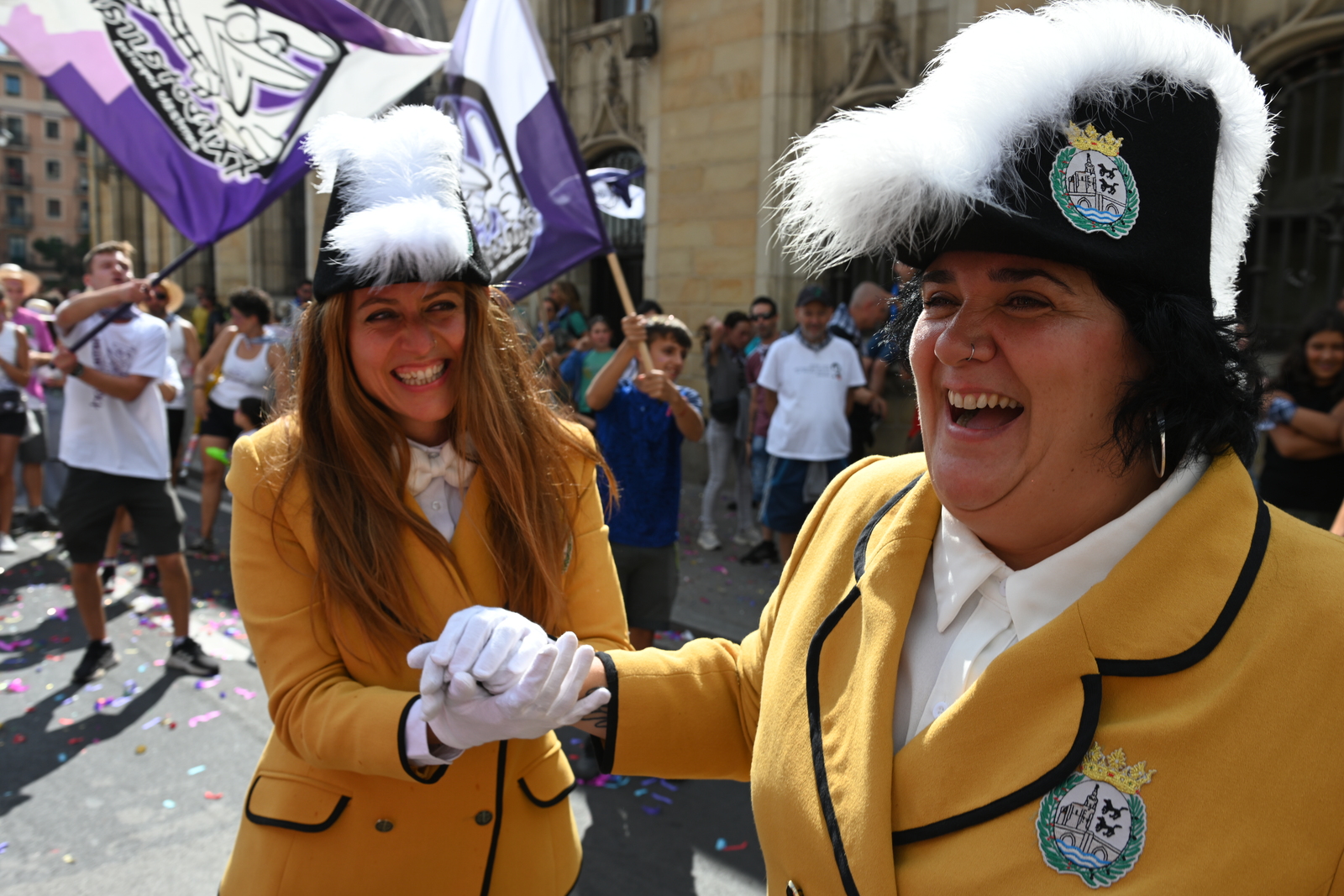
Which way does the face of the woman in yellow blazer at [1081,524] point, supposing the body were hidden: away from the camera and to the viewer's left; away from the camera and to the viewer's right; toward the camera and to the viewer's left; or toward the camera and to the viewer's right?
toward the camera and to the viewer's left

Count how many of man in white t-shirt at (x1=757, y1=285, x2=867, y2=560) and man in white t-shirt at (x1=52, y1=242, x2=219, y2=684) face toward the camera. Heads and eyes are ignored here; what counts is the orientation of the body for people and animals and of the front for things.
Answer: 2

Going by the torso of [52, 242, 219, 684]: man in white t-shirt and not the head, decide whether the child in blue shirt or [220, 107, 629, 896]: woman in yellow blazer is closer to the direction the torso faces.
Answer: the woman in yellow blazer

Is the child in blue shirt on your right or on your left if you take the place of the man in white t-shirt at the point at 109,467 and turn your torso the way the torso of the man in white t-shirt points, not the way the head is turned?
on your left

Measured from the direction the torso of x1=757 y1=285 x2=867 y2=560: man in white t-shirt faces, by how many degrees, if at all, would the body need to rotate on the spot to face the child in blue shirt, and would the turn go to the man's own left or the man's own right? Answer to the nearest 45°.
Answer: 0° — they already face them

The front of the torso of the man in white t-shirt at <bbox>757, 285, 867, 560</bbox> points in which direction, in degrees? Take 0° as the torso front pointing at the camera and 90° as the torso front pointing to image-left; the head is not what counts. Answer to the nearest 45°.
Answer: approximately 0°

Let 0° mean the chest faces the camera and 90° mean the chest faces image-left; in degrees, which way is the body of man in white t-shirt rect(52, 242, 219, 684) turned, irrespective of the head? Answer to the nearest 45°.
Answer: approximately 0°

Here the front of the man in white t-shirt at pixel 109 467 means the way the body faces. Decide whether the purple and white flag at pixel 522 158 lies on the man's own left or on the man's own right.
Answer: on the man's own left

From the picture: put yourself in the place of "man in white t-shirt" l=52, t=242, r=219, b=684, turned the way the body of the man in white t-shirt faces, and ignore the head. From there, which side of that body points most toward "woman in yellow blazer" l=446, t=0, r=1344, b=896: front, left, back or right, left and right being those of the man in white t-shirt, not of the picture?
front

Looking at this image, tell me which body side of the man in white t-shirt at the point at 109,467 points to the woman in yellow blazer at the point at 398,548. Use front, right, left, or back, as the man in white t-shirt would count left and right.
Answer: front

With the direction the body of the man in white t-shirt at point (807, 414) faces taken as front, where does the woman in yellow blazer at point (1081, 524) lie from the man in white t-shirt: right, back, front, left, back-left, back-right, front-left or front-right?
front
